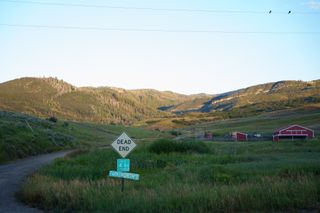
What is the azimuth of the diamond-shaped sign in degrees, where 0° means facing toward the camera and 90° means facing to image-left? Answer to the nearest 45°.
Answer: approximately 0°
